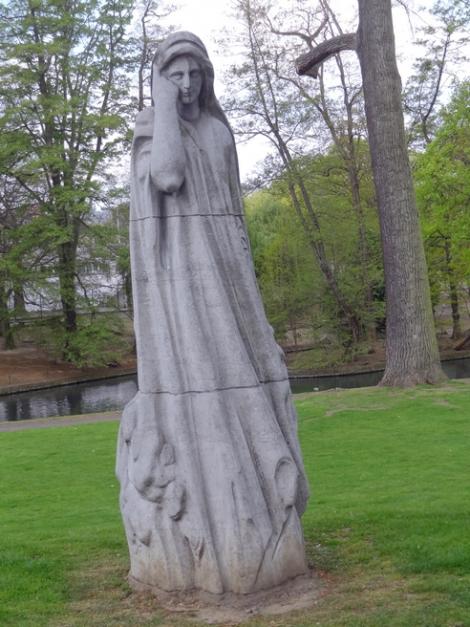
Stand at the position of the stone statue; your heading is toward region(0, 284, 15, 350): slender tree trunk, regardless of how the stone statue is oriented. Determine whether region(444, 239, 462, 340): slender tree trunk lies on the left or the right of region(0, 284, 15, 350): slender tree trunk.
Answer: right

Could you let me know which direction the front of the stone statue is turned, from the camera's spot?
facing the viewer

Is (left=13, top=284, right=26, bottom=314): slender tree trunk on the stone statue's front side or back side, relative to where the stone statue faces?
on the back side

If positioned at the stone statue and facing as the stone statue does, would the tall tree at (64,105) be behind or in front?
behind

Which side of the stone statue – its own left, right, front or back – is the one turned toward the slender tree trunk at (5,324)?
back

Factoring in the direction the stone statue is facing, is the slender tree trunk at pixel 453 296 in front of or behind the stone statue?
behind
